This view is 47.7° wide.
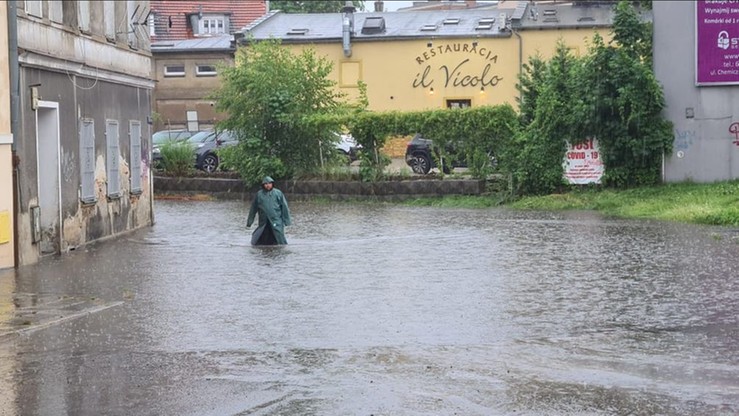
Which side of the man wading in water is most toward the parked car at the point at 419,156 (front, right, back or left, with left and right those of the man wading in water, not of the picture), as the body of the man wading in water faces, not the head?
back

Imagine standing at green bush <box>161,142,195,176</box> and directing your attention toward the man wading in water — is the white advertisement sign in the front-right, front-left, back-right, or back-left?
front-left

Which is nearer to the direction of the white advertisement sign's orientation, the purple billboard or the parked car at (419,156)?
the purple billboard

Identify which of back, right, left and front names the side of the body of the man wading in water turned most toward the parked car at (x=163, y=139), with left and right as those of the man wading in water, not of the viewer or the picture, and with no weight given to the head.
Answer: back

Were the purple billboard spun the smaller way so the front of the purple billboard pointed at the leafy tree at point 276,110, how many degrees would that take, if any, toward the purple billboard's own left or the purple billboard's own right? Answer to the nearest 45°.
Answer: approximately 90° to the purple billboard's own right

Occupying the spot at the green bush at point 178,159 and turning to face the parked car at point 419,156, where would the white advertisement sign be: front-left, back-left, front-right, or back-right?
front-right

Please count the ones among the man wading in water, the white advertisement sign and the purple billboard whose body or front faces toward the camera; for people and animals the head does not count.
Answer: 3

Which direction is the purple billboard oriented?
toward the camera

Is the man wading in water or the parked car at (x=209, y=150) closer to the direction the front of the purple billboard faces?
the man wading in water

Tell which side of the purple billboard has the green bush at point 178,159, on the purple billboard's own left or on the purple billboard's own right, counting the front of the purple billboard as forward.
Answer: on the purple billboard's own right

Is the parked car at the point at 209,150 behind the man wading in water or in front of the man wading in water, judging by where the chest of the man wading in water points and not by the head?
behind

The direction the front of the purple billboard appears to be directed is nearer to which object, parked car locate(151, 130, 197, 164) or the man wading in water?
the man wading in water

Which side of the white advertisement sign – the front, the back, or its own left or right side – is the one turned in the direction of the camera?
front
